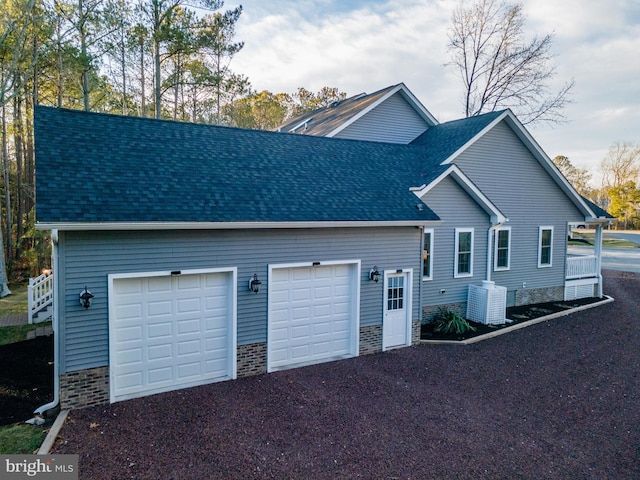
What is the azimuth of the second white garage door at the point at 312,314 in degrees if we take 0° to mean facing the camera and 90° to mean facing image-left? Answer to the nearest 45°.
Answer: approximately 315°

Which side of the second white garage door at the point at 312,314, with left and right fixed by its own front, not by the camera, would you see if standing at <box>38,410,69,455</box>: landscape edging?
right
